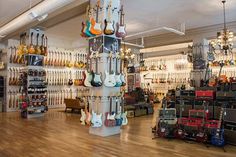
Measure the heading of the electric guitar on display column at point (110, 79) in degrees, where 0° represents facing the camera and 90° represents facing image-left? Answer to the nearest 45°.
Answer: approximately 0°

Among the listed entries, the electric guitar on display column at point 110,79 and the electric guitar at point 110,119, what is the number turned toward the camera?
2

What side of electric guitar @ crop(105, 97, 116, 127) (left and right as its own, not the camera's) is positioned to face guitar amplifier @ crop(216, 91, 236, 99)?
left

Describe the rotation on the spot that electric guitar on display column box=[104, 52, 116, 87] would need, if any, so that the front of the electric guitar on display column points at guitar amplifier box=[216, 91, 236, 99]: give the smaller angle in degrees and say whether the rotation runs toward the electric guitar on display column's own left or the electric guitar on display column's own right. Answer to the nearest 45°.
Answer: approximately 90° to the electric guitar on display column's own left

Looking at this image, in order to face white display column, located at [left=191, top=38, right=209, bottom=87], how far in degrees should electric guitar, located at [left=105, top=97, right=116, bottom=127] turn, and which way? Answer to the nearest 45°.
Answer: approximately 135° to its left

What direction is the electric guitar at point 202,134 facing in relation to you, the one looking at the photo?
facing the viewer and to the left of the viewer

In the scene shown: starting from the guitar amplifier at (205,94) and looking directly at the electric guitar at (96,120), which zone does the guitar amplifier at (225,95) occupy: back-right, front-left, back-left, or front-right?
back-left

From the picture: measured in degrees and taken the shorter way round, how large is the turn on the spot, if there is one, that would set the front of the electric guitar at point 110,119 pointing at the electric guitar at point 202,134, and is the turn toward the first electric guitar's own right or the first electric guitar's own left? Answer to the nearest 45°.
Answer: approximately 90° to the first electric guitar's own left

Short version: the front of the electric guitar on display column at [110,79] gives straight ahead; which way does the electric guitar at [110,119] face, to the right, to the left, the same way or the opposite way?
the same way

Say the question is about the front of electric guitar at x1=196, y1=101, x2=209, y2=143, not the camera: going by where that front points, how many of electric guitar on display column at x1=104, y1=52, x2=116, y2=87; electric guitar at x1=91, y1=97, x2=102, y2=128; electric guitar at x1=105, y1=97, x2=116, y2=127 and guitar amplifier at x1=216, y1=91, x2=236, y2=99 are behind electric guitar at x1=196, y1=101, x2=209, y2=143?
1

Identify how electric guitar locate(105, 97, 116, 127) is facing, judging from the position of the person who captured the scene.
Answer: facing the viewer
